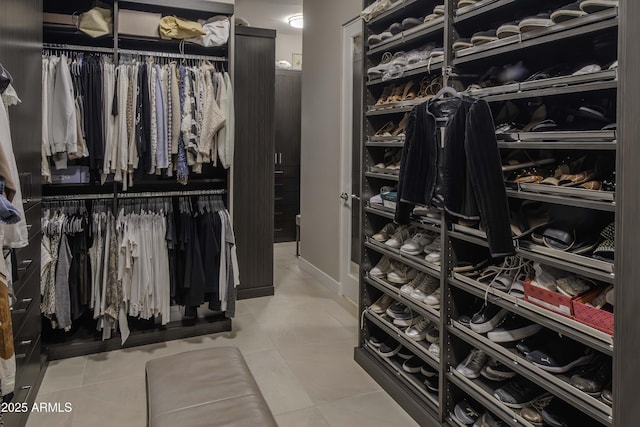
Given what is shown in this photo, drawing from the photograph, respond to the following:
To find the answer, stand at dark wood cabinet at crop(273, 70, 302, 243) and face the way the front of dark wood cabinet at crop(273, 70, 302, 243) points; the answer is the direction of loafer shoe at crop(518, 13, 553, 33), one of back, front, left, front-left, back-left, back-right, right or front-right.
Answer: front

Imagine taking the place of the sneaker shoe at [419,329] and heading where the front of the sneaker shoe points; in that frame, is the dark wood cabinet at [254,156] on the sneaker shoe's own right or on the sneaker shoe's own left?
on the sneaker shoe's own right

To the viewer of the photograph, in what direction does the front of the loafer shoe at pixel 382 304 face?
facing the viewer and to the left of the viewer

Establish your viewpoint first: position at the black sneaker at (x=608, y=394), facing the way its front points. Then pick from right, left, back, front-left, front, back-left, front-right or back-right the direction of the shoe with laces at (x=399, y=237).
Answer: right

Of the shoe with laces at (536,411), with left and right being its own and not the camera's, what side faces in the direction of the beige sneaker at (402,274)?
right

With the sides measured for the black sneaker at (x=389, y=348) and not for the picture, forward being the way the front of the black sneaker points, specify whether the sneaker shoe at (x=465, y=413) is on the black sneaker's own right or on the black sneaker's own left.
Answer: on the black sneaker's own left

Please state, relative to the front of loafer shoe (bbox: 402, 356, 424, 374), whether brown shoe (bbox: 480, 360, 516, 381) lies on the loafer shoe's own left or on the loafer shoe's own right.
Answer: on the loafer shoe's own left

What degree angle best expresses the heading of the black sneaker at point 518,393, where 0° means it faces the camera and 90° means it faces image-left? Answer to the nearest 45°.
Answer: approximately 45°

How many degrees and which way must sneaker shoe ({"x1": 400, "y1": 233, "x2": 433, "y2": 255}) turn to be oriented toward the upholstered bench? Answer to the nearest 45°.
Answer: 0° — it already faces it

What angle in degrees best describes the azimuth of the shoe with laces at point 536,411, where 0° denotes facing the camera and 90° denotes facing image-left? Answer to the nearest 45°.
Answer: approximately 45°
